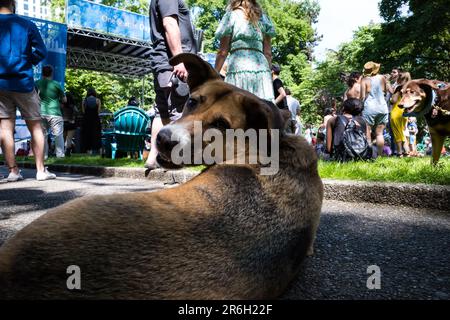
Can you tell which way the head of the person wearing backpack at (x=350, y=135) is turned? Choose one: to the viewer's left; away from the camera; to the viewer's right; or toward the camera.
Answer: away from the camera

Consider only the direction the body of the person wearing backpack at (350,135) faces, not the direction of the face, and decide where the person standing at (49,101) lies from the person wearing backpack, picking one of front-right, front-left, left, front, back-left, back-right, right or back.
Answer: left

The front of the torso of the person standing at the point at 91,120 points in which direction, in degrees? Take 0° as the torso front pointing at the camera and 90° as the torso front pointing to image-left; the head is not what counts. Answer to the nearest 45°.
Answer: approximately 180°

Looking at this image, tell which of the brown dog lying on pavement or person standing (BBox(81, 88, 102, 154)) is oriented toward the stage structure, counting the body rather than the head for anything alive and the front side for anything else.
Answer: the person standing

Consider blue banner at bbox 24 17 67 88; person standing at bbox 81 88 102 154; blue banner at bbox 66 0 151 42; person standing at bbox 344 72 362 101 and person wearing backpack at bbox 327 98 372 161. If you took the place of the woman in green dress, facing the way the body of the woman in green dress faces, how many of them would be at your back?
0

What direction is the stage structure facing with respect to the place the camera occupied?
facing the viewer and to the right of the viewer

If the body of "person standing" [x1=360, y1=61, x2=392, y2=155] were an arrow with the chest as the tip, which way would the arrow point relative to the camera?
away from the camera

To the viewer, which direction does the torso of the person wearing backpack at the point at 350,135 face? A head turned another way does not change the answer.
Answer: away from the camera

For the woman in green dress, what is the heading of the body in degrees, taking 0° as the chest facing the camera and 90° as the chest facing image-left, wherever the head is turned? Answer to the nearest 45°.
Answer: approximately 180°

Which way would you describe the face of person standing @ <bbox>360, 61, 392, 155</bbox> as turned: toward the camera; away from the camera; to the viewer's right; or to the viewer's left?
away from the camera

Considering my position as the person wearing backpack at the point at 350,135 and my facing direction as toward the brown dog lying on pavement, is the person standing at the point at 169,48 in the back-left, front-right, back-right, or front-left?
front-right

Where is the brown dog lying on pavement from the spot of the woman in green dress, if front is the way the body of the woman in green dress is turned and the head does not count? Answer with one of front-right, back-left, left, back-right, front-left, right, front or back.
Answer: back

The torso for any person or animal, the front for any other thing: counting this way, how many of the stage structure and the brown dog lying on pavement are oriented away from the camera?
0

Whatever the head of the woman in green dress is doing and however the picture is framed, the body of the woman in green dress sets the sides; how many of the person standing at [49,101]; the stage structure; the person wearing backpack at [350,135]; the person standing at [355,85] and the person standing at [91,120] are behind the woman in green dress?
0

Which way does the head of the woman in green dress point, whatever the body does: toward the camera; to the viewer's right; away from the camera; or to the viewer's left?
away from the camera

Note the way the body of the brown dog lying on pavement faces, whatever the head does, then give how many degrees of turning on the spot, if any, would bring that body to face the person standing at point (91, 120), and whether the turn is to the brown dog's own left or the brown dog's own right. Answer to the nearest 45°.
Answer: approximately 90° to the brown dog's own left

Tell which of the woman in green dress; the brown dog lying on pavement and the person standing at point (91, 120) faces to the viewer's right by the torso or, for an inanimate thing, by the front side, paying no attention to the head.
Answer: the brown dog lying on pavement
